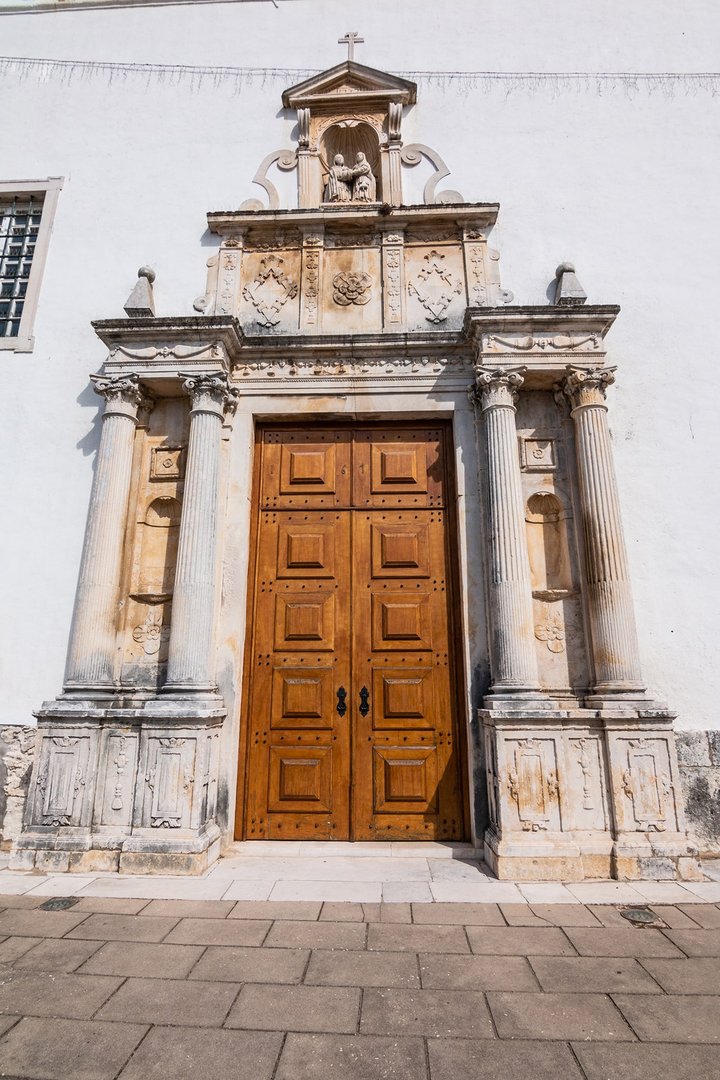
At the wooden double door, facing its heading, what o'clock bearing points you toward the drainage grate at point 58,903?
The drainage grate is roughly at 2 o'clock from the wooden double door.

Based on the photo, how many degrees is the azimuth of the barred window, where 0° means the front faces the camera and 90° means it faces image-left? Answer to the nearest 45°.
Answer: approximately 0°

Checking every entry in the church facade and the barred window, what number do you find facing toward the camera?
2

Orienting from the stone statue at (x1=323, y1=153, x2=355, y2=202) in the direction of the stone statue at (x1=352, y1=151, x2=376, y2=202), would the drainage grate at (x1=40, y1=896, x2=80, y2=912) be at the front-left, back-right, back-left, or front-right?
back-right
